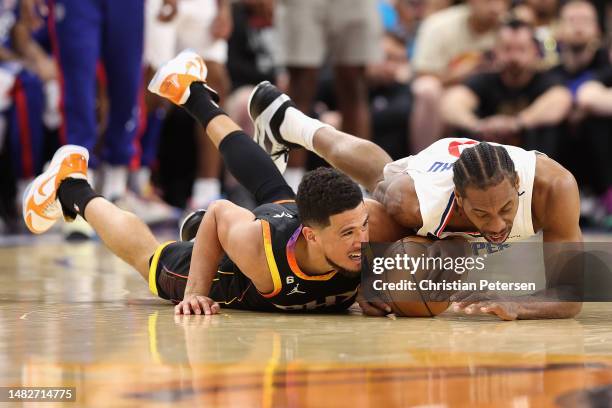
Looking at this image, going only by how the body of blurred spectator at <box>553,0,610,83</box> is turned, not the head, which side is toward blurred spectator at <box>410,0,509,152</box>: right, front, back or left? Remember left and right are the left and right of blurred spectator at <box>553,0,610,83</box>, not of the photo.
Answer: right

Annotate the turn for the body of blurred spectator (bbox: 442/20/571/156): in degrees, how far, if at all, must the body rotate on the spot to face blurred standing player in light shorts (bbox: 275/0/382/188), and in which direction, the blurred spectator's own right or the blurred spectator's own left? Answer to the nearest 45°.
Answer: approximately 45° to the blurred spectator's own right

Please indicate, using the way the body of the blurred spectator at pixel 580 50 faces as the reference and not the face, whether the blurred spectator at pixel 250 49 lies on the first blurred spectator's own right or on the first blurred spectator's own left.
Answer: on the first blurred spectator's own right

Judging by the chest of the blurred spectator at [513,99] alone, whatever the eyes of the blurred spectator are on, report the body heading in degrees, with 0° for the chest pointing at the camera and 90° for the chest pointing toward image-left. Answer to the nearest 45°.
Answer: approximately 0°
